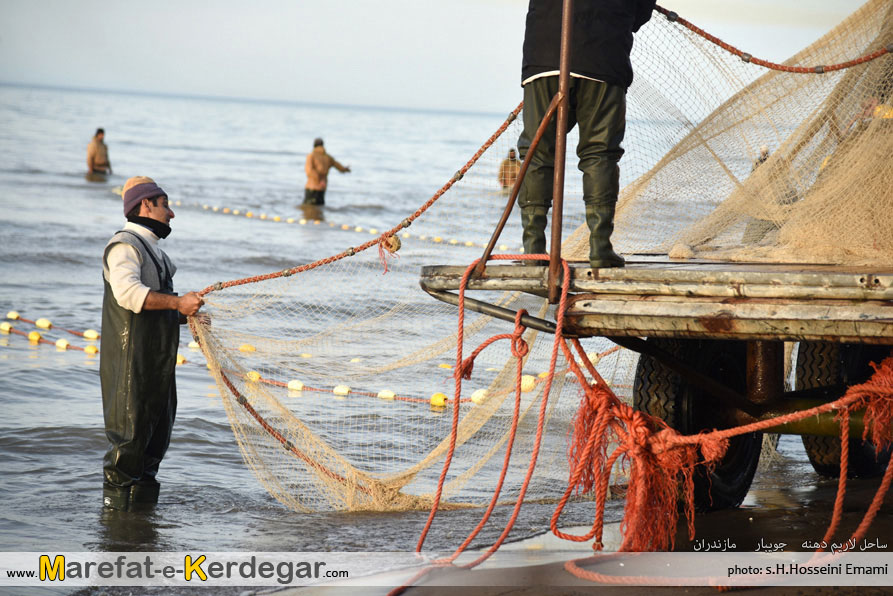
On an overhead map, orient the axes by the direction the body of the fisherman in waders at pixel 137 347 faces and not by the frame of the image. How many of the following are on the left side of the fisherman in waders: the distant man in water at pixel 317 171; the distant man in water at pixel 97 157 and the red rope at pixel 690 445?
2

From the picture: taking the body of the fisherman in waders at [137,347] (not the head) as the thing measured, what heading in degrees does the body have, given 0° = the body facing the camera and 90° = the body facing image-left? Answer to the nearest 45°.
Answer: approximately 270°

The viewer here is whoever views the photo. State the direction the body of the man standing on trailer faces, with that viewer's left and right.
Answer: facing away from the viewer and to the right of the viewer

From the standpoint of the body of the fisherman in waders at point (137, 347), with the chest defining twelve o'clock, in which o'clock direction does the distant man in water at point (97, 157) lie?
The distant man in water is roughly at 9 o'clock from the fisherman in waders.

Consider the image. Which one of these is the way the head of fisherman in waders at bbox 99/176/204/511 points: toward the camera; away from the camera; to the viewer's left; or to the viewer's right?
to the viewer's right

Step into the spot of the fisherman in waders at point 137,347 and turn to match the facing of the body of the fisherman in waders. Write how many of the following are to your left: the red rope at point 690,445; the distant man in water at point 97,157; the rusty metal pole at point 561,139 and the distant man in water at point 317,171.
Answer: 2

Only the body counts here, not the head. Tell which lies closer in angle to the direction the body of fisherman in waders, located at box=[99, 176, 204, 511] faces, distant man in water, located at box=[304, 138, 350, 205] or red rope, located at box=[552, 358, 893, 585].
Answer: the red rope
